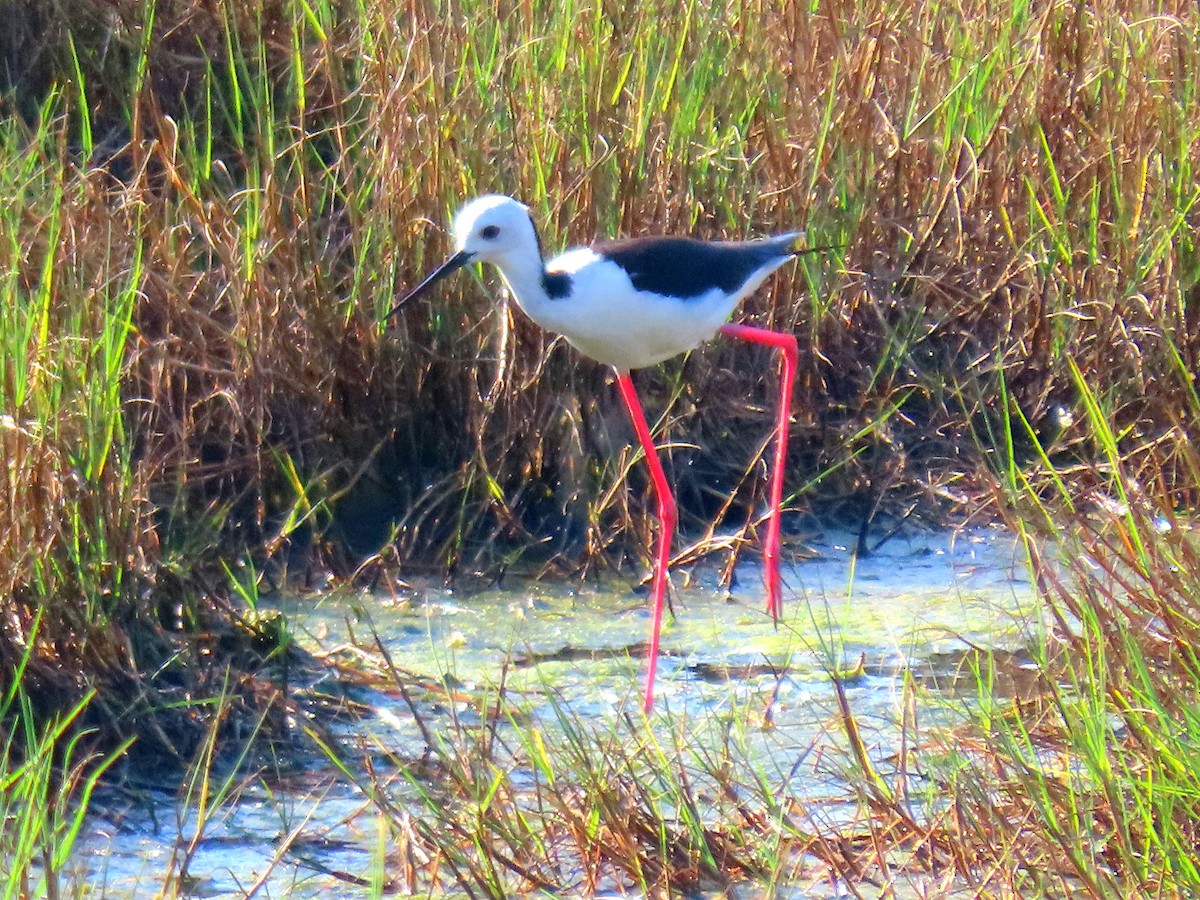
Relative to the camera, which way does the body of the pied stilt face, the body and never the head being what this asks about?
to the viewer's left
